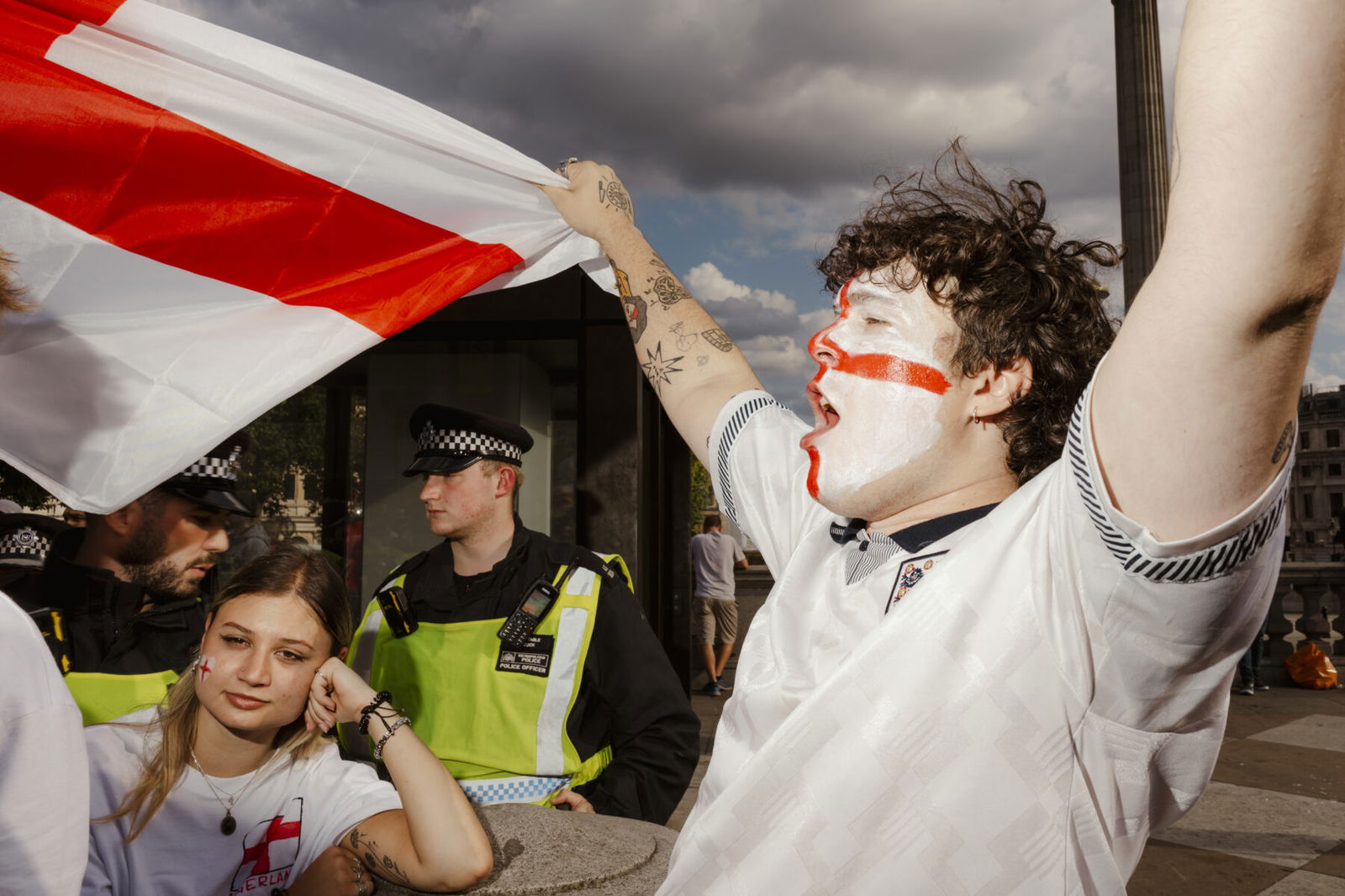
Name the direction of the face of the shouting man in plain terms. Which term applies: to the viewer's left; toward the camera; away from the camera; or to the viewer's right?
to the viewer's left

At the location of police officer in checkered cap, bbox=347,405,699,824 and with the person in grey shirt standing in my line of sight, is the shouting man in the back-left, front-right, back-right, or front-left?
back-right

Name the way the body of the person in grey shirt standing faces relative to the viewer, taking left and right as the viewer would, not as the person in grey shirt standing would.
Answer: facing away from the viewer

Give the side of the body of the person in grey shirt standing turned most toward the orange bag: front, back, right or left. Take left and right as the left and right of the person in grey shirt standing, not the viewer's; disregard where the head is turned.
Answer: right

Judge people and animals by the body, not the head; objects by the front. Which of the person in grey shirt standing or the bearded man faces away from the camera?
the person in grey shirt standing

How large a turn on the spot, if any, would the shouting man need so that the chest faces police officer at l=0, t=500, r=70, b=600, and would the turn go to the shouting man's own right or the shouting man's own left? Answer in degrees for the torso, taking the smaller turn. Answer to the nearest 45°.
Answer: approximately 90° to the shouting man's own right

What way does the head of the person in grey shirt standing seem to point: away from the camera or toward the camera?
away from the camera

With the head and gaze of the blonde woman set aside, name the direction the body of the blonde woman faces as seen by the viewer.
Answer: toward the camera

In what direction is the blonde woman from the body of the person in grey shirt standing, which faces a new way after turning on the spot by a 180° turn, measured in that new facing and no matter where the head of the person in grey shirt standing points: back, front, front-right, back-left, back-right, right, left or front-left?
front

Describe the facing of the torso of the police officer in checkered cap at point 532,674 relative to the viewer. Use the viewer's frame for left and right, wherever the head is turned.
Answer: facing the viewer and to the left of the viewer

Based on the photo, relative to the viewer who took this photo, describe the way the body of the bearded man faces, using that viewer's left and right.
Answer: facing the viewer and to the right of the viewer
